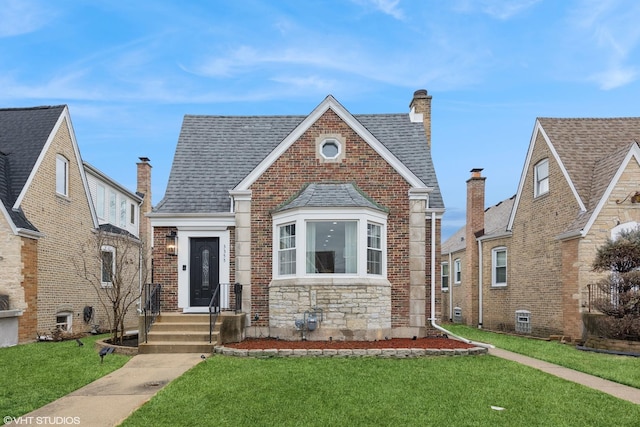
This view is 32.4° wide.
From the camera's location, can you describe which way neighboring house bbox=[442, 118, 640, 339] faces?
facing the viewer and to the right of the viewer

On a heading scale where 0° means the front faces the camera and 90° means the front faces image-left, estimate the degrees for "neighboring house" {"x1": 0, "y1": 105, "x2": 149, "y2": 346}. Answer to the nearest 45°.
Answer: approximately 45°

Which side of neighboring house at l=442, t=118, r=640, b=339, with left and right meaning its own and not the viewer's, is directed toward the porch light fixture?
right

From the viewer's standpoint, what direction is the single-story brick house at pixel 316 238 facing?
toward the camera

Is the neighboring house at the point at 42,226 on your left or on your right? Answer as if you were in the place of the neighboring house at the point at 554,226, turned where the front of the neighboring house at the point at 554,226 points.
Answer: on your right

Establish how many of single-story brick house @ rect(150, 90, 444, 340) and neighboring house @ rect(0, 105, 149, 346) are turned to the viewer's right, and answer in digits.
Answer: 0
